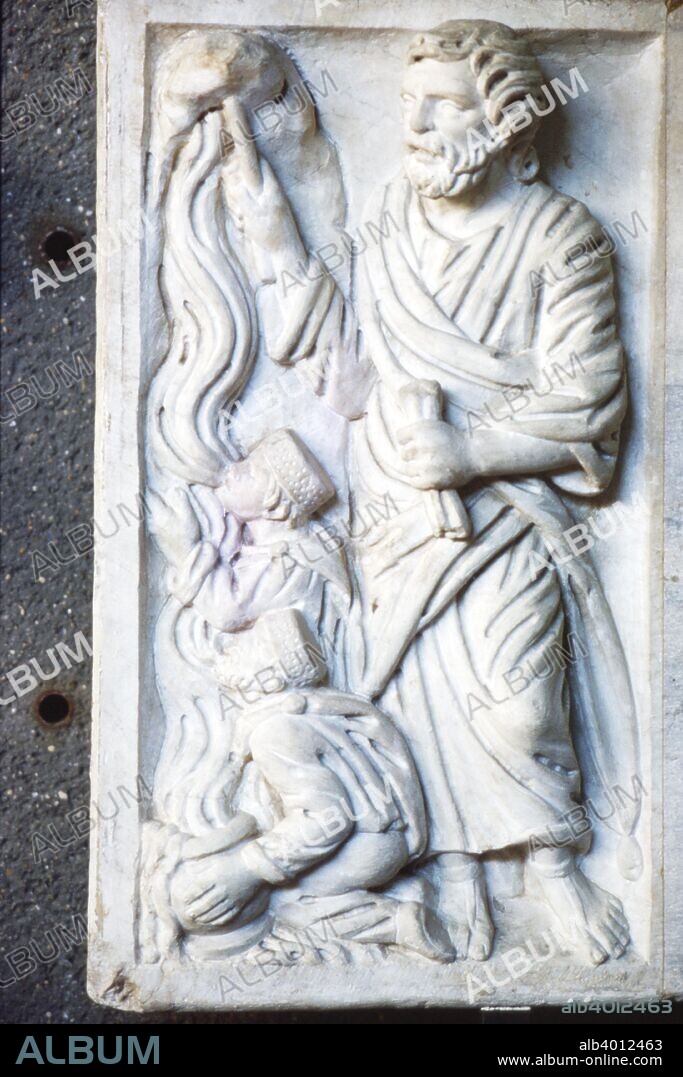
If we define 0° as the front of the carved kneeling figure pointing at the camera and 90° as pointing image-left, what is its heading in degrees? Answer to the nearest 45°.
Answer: approximately 90°

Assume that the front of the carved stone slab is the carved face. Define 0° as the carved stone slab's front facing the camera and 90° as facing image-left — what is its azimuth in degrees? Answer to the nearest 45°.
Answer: approximately 0°
